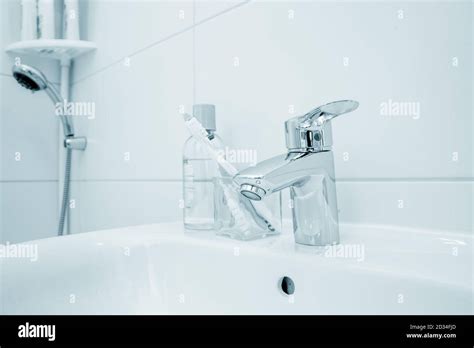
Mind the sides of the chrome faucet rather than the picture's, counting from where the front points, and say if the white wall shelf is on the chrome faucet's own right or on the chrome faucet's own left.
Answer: on the chrome faucet's own right

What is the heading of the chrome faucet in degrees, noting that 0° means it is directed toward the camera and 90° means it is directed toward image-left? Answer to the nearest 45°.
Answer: approximately 45°
